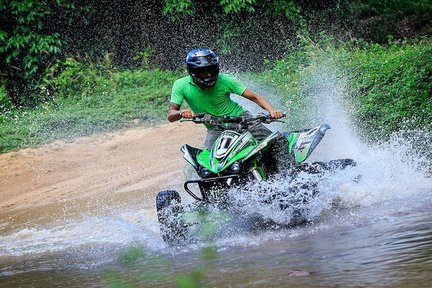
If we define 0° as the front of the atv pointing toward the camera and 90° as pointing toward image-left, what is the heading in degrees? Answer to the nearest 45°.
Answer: approximately 45°

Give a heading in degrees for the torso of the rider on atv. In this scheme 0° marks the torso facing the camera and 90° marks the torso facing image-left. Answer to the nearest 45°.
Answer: approximately 0°
